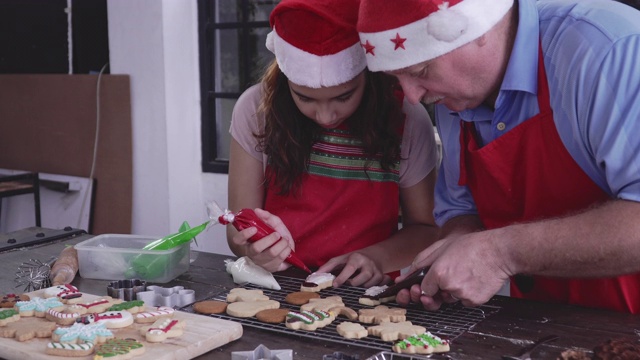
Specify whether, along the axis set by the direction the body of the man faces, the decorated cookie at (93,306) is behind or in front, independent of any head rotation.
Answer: in front

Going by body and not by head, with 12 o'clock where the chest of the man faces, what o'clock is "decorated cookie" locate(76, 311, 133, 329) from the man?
The decorated cookie is roughly at 1 o'clock from the man.

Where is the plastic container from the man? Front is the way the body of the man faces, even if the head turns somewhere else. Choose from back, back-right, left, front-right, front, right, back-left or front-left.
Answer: front-right

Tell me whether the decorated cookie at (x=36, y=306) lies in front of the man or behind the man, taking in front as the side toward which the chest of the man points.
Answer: in front

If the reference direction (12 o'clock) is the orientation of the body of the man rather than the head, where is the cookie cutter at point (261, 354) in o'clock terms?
The cookie cutter is roughly at 12 o'clock from the man.

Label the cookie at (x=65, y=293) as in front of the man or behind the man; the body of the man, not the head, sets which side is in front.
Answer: in front

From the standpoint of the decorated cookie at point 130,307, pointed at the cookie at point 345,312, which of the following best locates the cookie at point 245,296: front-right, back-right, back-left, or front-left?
front-left

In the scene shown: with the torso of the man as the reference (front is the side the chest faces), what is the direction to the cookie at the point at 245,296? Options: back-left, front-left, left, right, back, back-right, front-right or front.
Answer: front-right

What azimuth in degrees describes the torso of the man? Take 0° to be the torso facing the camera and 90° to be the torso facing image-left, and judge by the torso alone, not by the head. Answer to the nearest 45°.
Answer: approximately 45°

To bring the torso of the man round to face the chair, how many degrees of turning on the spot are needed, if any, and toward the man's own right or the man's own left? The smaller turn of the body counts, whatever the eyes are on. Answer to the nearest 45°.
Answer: approximately 90° to the man's own right
